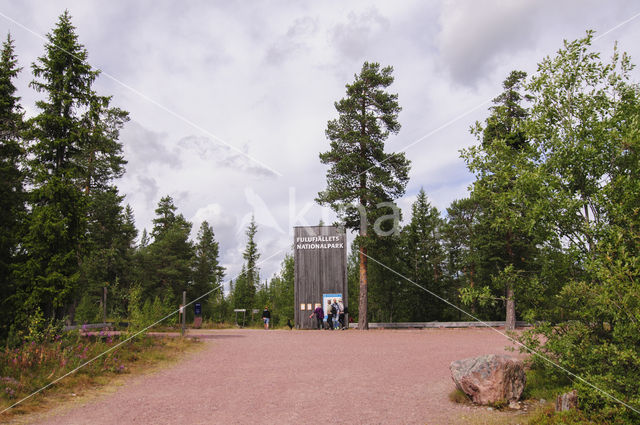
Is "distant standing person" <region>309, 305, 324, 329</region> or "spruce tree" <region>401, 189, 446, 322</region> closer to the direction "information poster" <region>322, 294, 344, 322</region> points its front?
the distant standing person

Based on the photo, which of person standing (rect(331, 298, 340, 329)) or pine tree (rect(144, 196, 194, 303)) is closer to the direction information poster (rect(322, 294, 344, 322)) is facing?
the person standing

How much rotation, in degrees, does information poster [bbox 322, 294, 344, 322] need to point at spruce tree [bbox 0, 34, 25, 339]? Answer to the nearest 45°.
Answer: approximately 45° to its right

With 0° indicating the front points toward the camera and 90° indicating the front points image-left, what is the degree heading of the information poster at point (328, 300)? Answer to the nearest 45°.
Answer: approximately 0°

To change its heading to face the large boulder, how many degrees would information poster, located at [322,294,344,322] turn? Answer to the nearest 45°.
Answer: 0° — it already faces it

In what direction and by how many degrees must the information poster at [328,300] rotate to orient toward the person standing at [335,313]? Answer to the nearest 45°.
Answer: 0° — it already faces them

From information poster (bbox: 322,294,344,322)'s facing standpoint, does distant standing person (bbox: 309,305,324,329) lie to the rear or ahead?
ahead

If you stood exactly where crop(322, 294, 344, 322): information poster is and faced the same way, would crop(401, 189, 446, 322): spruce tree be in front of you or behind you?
behind
